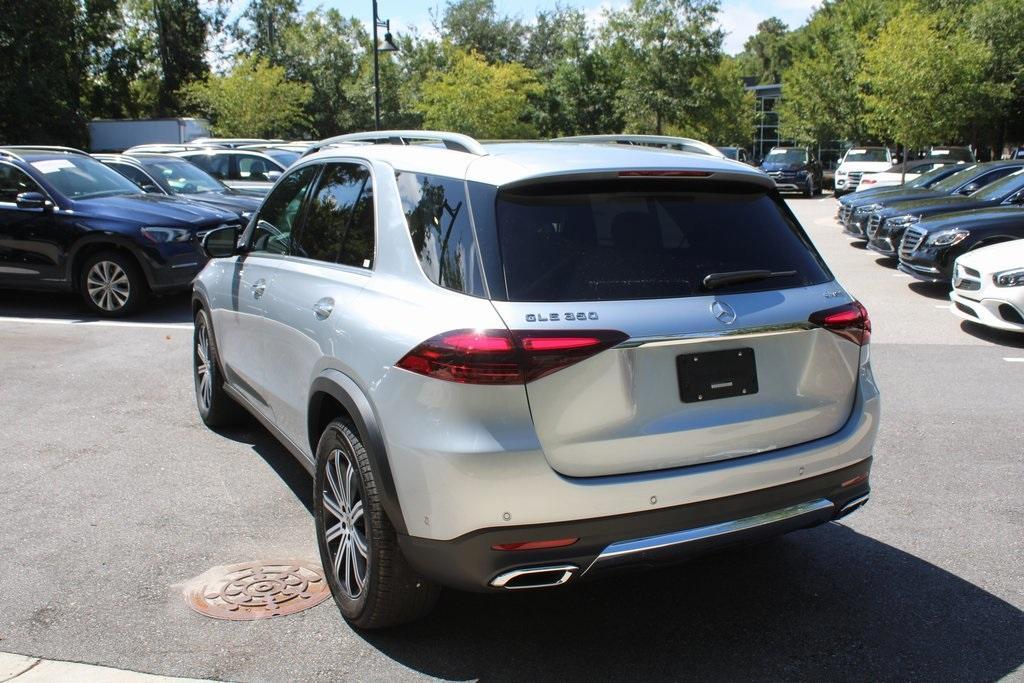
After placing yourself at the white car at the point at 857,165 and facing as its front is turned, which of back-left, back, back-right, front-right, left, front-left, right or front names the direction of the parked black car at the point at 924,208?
front-left

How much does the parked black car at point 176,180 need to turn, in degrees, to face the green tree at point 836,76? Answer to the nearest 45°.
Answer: approximately 90° to its left

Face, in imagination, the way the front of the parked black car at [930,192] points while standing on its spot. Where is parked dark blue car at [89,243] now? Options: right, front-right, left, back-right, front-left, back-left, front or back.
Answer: front

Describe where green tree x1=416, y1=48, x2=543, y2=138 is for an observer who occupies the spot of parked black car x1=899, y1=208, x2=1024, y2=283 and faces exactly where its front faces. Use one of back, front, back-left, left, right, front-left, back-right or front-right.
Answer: right

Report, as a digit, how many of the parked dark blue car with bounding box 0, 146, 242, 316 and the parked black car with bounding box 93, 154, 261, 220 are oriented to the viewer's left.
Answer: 0

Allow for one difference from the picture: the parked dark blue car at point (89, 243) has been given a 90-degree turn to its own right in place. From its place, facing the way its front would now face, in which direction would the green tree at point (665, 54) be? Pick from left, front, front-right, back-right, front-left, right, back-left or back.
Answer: back

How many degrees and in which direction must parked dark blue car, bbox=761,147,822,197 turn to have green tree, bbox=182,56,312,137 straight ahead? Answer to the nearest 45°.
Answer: approximately 45° to its right

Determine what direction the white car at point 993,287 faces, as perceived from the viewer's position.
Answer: facing the viewer and to the left of the viewer

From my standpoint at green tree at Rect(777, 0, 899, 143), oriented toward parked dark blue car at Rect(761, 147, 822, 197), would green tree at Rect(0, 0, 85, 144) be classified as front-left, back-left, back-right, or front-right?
front-right

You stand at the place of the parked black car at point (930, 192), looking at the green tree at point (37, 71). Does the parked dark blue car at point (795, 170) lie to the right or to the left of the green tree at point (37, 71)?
right

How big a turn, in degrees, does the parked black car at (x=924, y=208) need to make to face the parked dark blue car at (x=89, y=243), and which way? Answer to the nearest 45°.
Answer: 0° — it already faces it

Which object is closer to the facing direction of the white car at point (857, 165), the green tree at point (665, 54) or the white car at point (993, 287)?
the white car

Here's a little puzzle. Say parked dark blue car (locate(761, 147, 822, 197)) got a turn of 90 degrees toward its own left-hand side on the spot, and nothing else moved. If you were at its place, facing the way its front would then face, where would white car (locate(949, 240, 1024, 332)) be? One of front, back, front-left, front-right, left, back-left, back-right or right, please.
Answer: front-right

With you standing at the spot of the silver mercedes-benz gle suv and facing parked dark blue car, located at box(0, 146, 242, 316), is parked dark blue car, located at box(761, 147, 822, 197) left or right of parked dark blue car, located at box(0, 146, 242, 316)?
right

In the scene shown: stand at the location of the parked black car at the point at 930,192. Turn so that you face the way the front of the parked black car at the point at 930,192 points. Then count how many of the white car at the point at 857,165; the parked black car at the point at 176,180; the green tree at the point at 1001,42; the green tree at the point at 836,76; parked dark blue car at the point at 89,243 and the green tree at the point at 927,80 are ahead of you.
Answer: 2

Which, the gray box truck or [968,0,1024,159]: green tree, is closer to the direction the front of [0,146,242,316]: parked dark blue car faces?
the green tree

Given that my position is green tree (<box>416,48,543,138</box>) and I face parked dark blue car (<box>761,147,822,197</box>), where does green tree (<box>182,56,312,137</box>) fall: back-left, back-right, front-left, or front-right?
back-right

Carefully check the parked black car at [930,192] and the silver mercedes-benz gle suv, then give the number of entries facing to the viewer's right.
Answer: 0

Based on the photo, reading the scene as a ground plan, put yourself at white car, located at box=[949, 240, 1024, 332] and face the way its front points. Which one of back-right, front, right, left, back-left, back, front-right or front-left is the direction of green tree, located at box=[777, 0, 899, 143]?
back-right

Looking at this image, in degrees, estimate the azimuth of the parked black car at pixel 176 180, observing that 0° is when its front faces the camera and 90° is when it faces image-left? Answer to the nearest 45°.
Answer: approximately 315°
